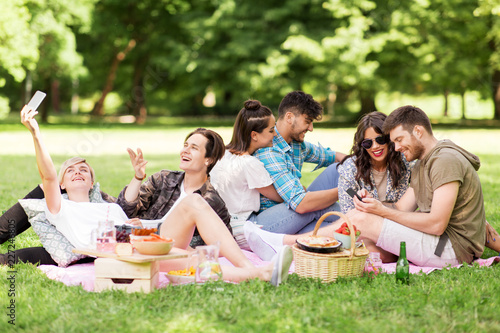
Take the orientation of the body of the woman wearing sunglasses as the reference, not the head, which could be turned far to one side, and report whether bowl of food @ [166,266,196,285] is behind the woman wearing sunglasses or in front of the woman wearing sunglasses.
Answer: in front

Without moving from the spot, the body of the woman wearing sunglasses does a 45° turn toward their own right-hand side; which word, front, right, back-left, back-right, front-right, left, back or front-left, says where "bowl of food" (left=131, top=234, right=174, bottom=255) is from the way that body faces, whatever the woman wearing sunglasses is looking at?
front

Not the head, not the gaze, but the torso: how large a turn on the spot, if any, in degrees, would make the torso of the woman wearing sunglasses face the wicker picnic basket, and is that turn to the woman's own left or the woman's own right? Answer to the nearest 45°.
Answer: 0° — they already face it

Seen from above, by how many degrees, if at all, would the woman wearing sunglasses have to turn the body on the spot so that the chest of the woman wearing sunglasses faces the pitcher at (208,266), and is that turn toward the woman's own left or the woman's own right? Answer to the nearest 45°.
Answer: approximately 45° to the woman's own right

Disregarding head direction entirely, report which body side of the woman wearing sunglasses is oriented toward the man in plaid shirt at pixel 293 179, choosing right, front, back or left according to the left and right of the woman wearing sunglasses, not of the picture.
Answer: right

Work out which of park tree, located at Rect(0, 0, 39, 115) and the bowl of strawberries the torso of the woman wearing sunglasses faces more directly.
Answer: the bowl of strawberries

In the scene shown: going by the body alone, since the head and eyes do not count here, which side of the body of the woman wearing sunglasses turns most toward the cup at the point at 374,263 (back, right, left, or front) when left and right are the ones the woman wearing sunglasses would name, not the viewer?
front

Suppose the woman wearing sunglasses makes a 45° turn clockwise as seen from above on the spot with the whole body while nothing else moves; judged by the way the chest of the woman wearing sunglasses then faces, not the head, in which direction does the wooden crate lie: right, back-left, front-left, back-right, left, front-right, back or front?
front

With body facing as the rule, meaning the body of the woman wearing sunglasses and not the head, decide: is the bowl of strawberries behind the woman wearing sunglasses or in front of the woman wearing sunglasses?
in front

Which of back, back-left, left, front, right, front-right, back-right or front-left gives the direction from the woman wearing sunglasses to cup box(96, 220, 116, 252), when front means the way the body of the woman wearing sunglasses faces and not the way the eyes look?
front-right

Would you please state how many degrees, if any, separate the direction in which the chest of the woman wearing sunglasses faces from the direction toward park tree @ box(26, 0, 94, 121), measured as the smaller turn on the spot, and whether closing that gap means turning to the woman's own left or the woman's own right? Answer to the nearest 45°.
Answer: approximately 135° to the woman's own right

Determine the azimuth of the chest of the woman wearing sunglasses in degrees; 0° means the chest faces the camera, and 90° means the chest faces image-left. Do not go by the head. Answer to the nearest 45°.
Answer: approximately 0°
